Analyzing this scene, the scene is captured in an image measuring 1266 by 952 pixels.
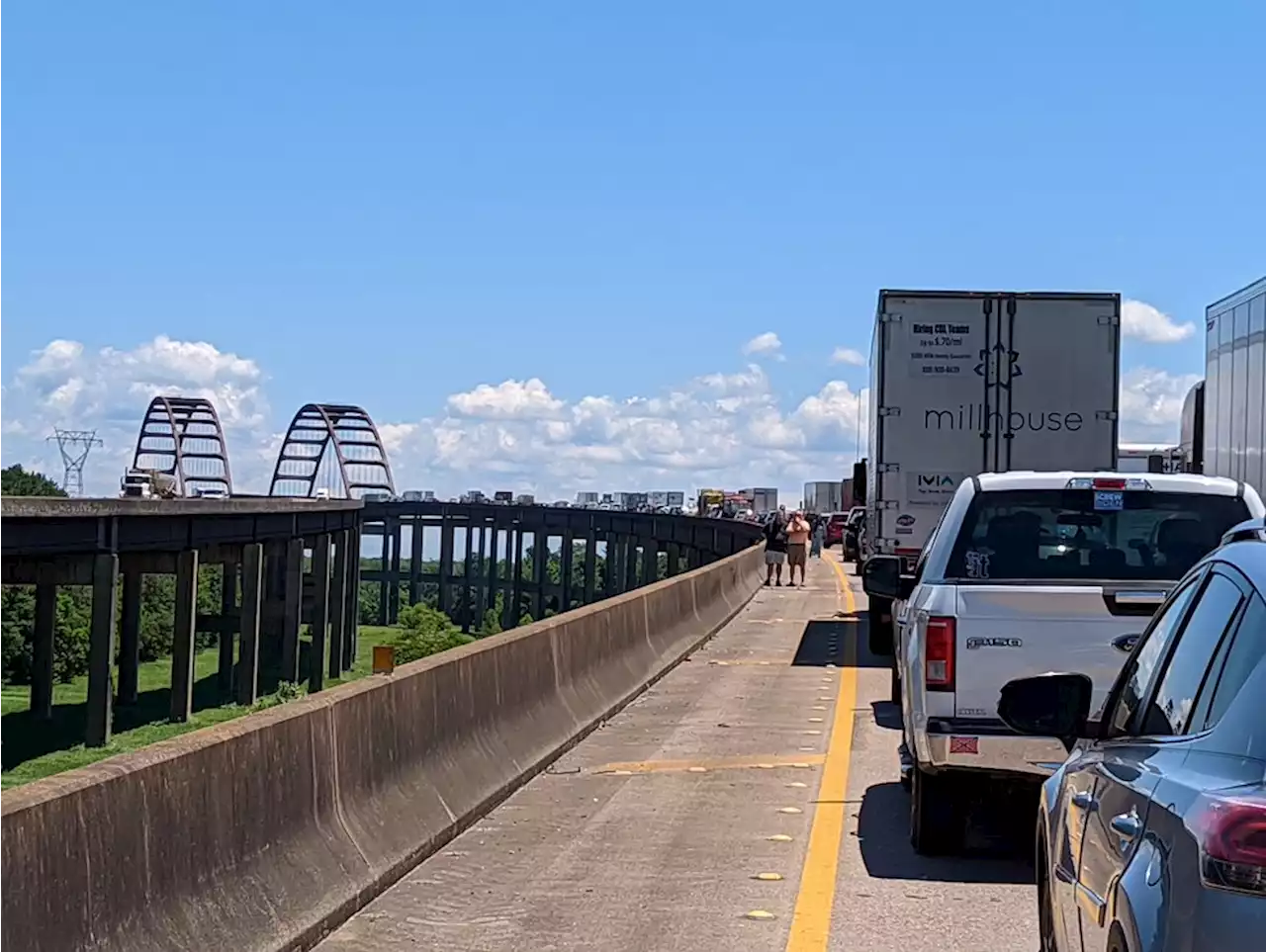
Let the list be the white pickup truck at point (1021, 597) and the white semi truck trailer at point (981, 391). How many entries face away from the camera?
2

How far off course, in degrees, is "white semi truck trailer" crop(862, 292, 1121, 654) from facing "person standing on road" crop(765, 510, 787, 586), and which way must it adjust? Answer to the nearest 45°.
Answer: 0° — it already faces them

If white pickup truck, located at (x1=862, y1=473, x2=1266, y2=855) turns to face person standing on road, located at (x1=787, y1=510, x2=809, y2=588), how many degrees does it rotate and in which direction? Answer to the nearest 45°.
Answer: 0° — it already faces them

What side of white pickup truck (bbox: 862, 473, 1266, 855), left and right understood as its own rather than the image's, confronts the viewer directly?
back

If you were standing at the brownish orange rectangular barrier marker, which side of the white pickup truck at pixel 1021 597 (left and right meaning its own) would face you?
left

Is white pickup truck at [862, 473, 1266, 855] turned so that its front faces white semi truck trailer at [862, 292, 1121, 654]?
yes

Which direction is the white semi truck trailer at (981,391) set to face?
away from the camera

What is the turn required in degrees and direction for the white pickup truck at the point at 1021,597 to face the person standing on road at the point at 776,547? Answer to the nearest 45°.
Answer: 0° — it already faces them
